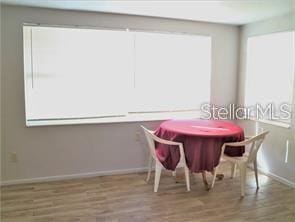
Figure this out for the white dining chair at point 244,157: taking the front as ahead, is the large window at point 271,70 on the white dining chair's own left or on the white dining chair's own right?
on the white dining chair's own right

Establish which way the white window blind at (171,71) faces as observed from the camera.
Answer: facing the viewer and to the right of the viewer

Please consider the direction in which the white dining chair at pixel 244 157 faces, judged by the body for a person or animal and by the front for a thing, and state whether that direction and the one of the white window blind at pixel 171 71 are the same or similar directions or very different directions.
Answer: very different directions

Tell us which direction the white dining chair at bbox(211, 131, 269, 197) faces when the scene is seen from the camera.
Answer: facing away from the viewer and to the left of the viewer

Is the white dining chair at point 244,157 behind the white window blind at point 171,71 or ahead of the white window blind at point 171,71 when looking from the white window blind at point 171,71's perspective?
ahead

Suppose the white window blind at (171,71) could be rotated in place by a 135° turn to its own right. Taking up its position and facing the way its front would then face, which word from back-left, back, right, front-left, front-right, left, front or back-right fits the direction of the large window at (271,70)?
back

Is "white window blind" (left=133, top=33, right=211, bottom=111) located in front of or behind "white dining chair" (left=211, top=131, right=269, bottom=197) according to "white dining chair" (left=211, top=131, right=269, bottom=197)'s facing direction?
in front
